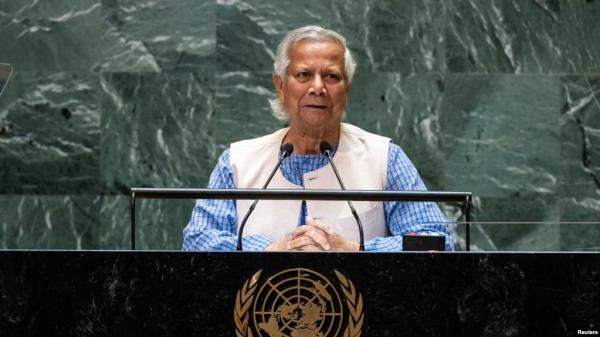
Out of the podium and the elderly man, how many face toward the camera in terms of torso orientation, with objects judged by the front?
2

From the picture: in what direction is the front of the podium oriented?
toward the camera

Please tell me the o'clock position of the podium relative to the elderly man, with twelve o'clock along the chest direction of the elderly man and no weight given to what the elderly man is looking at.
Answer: The podium is roughly at 12 o'clock from the elderly man.

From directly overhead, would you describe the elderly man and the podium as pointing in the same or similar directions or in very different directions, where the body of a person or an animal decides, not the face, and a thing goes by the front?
same or similar directions

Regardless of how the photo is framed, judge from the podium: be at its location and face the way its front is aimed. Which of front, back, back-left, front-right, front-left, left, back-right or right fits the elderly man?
back

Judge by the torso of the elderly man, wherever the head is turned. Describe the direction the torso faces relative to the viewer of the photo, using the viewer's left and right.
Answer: facing the viewer
